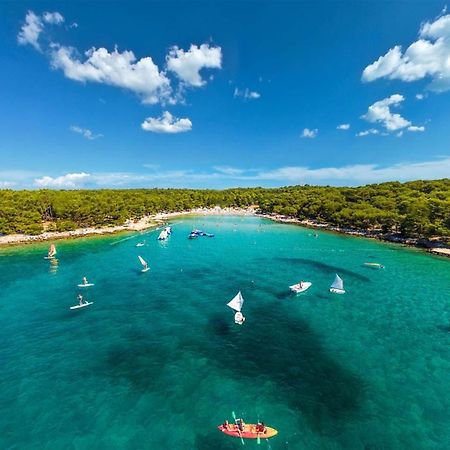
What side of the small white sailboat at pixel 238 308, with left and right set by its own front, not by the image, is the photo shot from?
back

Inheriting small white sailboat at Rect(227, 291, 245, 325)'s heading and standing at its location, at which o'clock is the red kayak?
The red kayak is roughly at 6 o'clock from the small white sailboat.

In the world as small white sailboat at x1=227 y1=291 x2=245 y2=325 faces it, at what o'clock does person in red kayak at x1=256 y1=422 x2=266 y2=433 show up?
The person in red kayak is roughly at 6 o'clock from the small white sailboat.
